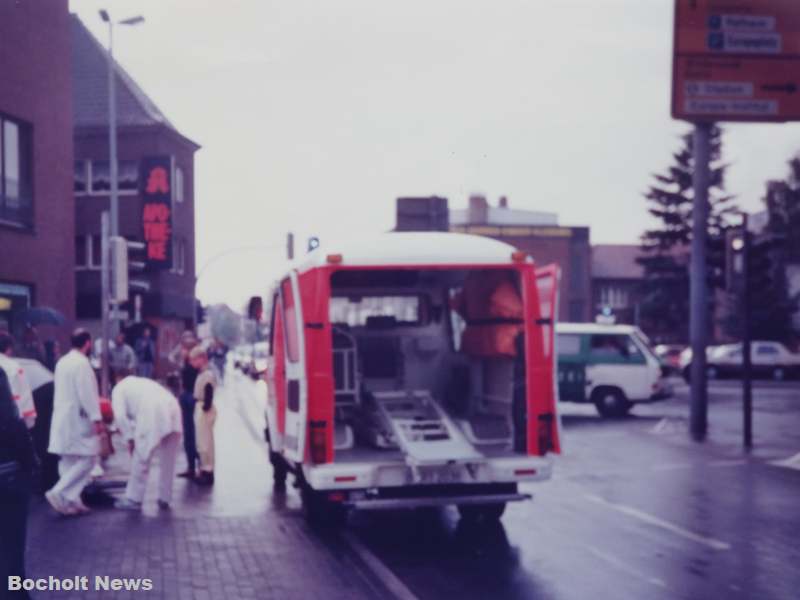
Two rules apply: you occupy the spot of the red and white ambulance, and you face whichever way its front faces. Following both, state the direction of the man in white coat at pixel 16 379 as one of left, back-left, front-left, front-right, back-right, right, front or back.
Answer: left

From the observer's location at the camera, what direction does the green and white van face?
facing to the right of the viewer

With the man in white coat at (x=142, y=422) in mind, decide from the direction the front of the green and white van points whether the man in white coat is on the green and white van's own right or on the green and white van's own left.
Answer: on the green and white van's own right

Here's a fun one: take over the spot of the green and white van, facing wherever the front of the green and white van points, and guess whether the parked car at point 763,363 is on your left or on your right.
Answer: on your left

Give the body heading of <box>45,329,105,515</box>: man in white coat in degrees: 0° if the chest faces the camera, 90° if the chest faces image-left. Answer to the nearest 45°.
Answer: approximately 225°

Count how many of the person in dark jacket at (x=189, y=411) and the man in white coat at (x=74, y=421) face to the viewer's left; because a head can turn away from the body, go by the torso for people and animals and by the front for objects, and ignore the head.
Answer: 1

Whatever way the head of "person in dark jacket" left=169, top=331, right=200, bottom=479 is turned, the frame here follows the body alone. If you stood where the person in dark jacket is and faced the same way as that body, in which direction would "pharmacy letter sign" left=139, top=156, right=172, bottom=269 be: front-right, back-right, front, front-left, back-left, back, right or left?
right

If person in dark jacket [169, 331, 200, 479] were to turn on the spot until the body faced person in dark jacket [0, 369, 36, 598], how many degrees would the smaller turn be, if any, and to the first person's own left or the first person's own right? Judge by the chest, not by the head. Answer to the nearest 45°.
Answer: approximately 90° to the first person's own left

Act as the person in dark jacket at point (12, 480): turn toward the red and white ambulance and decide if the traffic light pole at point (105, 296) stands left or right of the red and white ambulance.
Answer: left

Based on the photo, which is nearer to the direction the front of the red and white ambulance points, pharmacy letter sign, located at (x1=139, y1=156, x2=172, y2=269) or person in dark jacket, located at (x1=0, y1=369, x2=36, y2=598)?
the pharmacy letter sign

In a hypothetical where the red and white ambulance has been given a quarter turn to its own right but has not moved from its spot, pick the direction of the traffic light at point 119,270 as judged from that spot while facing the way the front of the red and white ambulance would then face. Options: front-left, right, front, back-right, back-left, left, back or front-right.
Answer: back-left

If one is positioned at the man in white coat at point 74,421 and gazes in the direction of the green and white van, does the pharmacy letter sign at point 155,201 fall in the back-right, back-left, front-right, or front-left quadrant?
front-left

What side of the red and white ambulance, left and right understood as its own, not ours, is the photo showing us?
back

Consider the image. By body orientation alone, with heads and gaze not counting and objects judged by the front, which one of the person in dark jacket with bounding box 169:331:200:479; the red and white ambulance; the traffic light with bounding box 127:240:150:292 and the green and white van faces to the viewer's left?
the person in dark jacket

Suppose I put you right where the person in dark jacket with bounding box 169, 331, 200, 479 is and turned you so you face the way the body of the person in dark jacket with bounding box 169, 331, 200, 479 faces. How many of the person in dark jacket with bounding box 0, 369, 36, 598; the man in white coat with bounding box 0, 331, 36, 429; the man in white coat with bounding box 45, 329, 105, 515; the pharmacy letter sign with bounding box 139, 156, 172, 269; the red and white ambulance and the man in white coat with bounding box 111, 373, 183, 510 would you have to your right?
1
